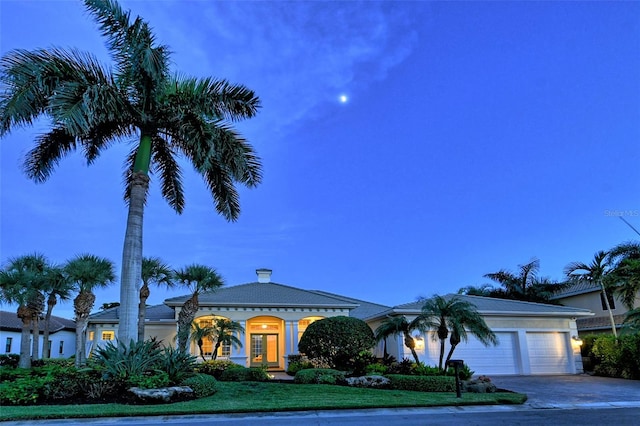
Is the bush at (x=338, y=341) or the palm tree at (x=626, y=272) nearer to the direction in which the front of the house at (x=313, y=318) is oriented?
the bush

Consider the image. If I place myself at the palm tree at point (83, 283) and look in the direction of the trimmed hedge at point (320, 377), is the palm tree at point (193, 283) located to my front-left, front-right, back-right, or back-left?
front-left

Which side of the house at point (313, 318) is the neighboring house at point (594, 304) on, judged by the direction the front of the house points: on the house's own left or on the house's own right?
on the house's own left

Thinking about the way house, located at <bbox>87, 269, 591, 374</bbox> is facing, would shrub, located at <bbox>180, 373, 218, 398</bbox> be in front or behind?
in front

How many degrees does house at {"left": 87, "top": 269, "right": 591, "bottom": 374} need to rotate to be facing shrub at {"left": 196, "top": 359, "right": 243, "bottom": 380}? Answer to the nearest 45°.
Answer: approximately 45° to its right

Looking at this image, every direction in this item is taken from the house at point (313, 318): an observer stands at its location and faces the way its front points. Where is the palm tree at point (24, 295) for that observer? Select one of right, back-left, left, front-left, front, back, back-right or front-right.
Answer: right

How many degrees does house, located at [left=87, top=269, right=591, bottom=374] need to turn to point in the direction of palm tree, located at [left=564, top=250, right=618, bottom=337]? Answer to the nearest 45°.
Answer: approximately 90° to its left

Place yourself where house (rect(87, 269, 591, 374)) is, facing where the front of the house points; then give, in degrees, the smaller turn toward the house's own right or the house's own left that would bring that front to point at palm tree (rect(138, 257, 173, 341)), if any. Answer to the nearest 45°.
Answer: approximately 90° to the house's own right

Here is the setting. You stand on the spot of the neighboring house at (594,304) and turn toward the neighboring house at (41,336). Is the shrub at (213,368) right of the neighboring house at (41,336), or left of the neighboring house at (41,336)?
left

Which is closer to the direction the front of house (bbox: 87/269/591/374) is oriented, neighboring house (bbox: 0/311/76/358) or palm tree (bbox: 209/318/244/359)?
the palm tree

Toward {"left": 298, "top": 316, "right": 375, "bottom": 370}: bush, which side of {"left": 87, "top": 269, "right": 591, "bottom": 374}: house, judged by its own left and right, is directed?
front

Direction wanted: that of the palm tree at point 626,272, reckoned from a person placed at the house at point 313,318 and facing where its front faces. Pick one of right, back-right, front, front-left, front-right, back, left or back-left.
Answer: left

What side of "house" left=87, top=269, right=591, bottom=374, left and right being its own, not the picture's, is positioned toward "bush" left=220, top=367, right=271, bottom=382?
front

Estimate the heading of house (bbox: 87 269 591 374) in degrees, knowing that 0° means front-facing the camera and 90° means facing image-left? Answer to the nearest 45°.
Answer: approximately 0°

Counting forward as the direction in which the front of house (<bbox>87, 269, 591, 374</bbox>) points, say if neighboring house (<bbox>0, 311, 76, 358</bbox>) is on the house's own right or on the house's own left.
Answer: on the house's own right

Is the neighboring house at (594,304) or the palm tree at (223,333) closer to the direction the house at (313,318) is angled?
the palm tree
